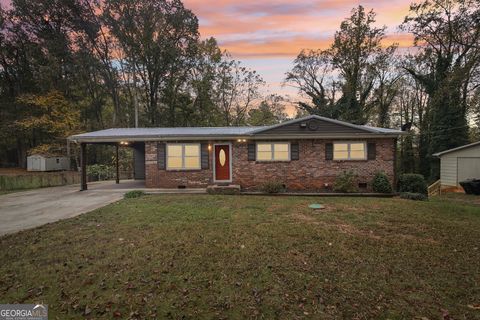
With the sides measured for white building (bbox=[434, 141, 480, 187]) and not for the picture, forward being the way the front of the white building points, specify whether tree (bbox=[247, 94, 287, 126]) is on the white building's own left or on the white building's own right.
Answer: on the white building's own right

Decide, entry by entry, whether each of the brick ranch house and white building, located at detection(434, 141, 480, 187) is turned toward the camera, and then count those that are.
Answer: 2

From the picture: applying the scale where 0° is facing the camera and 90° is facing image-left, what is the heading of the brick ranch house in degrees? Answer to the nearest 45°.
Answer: approximately 0°

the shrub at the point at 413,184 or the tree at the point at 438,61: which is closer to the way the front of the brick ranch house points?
the shrub

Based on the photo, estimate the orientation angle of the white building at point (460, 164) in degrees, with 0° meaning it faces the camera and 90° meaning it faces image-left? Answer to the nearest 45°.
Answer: approximately 0°

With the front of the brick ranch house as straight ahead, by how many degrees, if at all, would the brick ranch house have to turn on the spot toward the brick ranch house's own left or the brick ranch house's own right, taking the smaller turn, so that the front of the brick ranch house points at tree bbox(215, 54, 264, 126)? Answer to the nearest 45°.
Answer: approximately 180°

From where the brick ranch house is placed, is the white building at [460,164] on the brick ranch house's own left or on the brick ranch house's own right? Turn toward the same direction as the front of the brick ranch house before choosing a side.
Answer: on the brick ranch house's own left

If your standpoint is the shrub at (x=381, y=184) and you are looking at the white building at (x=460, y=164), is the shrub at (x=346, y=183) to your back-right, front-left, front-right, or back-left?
back-left

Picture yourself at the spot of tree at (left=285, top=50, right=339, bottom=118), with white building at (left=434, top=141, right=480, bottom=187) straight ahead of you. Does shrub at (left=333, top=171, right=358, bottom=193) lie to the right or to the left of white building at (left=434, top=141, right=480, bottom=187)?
right

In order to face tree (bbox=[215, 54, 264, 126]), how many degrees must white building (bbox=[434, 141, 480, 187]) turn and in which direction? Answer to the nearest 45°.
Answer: approximately 90° to its right

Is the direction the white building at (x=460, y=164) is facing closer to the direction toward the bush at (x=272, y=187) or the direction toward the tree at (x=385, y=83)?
the bush

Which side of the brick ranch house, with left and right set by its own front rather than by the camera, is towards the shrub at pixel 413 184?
left
